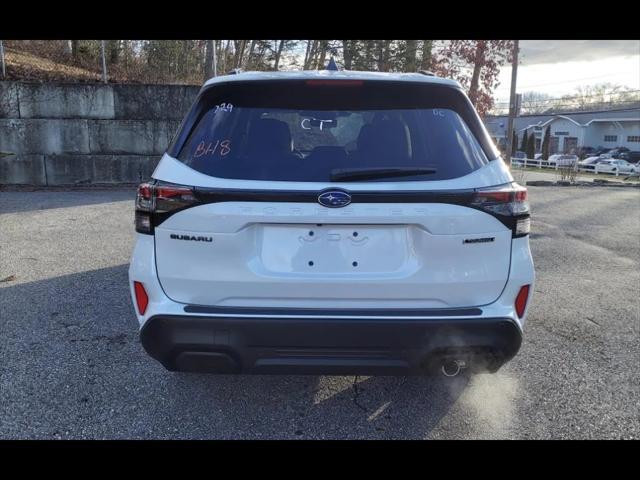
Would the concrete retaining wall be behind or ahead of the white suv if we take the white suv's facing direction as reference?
ahead

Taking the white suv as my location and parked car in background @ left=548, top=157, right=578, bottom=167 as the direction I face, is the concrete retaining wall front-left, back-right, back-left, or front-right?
front-left

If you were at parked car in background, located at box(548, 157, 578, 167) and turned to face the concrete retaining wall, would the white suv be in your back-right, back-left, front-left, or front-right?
front-left

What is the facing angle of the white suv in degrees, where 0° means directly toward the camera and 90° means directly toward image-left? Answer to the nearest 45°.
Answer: approximately 180°

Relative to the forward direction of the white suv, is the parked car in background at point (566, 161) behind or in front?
in front

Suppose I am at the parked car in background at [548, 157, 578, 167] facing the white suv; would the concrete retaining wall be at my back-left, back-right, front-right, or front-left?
front-right
